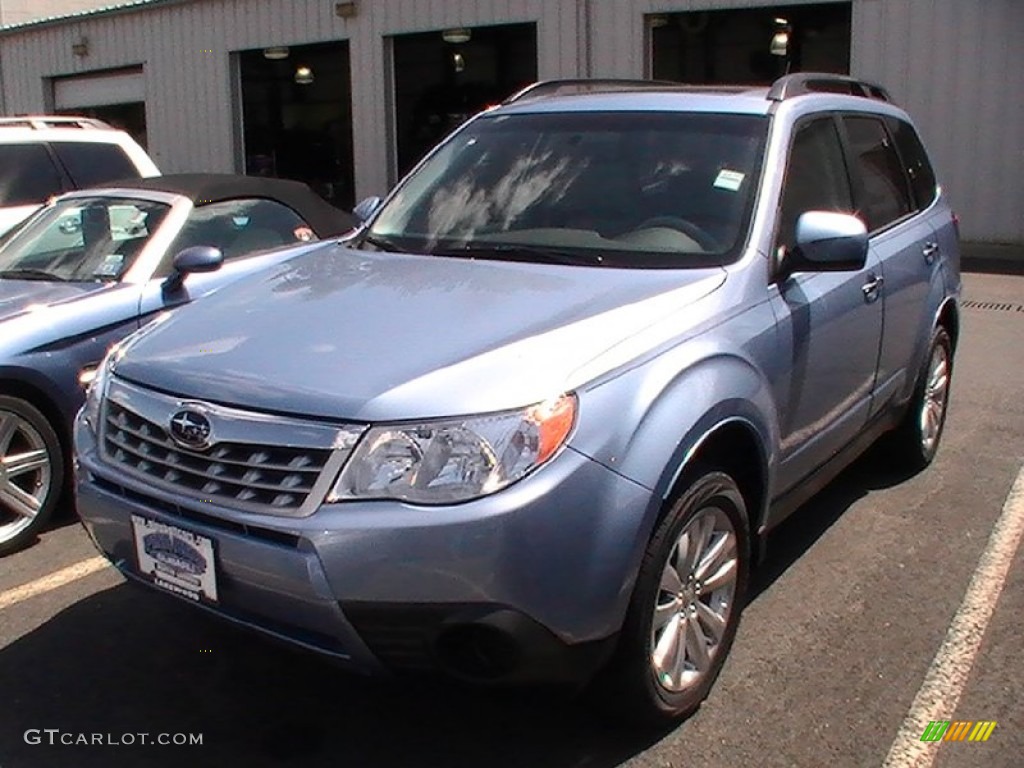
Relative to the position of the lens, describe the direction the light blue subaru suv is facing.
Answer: facing the viewer and to the left of the viewer
